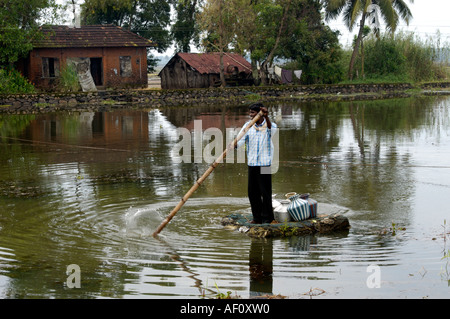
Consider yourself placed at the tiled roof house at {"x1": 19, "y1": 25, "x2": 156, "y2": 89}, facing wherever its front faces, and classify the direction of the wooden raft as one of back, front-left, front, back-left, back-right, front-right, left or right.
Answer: front

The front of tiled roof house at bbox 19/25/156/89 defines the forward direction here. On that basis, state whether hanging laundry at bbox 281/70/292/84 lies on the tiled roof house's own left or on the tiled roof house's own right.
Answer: on the tiled roof house's own left

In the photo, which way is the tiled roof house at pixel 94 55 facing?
toward the camera

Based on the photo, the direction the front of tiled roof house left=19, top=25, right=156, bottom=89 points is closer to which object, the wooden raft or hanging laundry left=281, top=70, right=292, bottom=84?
the wooden raft

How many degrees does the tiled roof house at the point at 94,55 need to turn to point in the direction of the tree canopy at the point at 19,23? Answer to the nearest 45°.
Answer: approximately 45° to its right

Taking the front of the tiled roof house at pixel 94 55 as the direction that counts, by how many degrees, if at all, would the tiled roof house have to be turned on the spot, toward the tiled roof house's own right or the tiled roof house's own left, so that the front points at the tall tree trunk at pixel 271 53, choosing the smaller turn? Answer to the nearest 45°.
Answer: approximately 90° to the tiled roof house's own left

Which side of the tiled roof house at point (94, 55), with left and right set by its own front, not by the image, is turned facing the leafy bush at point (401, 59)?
left

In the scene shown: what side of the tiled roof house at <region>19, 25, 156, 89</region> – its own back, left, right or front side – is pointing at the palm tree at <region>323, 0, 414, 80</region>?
left

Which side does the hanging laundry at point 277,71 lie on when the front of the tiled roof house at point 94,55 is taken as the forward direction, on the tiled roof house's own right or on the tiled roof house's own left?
on the tiled roof house's own left

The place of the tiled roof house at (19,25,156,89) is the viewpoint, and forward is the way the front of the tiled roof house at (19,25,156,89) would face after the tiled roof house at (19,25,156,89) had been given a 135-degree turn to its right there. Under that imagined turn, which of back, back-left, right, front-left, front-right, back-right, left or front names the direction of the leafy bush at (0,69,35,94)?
left

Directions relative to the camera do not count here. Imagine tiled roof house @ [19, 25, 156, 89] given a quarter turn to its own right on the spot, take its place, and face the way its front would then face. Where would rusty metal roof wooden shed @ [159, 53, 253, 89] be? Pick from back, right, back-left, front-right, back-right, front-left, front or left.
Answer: back

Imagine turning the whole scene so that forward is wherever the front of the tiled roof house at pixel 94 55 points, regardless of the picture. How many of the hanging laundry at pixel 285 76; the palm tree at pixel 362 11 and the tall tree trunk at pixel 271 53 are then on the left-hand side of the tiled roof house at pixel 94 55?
3
